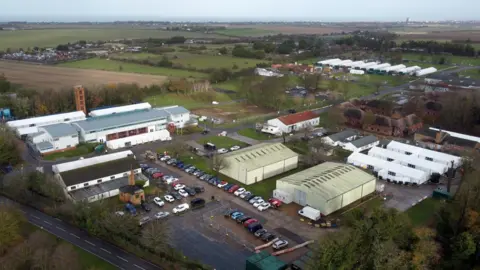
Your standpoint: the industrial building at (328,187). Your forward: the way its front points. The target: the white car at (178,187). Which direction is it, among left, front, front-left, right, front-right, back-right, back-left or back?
front-right

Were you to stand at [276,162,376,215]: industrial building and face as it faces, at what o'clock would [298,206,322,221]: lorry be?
The lorry is roughly at 11 o'clock from the industrial building.

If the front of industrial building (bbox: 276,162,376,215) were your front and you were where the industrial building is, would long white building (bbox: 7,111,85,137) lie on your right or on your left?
on your right

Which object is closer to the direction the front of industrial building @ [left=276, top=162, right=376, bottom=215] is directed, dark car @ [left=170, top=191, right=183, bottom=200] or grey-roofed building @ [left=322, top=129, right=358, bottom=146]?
the dark car

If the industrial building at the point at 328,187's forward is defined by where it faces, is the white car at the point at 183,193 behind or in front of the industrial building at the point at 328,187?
in front

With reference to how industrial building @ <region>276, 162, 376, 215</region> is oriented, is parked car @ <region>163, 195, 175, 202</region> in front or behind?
in front

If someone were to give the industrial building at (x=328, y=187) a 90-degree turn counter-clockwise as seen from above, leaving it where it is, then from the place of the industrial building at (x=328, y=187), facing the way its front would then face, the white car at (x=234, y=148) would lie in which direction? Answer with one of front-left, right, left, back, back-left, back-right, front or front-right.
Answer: back

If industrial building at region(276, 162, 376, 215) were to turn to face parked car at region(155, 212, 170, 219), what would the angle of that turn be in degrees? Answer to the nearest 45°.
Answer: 0° — it already faces it

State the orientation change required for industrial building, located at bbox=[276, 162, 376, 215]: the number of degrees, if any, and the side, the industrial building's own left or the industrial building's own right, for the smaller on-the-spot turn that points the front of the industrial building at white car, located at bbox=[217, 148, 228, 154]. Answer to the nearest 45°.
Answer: approximately 90° to the industrial building's own right

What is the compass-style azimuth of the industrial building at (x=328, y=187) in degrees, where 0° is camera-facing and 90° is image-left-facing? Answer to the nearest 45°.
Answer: approximately 45°

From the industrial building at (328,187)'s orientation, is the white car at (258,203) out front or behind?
out front

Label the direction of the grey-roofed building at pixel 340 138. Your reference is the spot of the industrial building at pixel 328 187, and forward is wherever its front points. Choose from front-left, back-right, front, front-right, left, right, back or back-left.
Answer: back-right

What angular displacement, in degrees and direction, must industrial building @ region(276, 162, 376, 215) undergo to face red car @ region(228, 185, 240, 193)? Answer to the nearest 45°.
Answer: approximately 45° to its right

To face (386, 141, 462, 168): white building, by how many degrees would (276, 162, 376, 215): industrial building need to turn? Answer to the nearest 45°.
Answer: approximately 180°

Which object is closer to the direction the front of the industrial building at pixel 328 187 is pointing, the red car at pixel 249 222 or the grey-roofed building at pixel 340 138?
the red car
